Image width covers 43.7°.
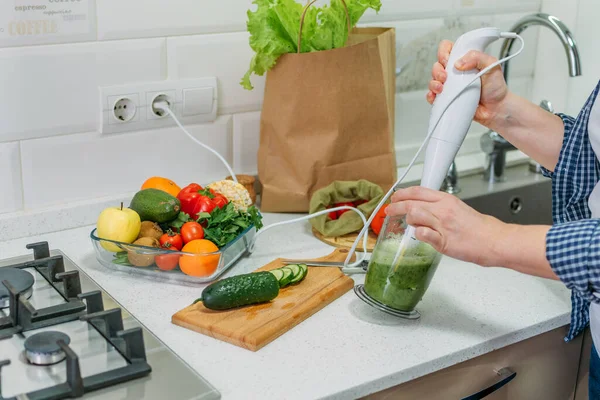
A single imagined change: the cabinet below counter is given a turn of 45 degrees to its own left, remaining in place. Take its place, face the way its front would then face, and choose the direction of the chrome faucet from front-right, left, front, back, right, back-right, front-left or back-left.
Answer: left

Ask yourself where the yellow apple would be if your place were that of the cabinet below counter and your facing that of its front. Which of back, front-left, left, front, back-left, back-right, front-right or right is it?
back-right

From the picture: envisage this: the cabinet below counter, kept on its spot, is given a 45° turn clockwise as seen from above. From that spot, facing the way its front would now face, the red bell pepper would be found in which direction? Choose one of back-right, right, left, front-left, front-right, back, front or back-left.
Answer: right

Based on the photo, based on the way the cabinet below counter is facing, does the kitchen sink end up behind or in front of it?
behind

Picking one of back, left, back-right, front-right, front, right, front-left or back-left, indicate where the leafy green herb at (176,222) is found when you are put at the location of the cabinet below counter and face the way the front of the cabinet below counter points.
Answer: back-right

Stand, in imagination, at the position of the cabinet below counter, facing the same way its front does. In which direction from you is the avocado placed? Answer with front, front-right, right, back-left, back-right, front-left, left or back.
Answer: back-right

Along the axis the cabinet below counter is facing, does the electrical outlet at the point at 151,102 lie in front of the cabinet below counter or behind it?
behind

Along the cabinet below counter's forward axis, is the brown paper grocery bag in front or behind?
behind

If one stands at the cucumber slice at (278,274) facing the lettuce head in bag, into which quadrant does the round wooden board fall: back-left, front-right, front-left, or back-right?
front-right

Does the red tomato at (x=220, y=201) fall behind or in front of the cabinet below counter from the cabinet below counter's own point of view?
behind

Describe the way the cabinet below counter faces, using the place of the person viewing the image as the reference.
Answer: facing the viewer and to the right of the viewer

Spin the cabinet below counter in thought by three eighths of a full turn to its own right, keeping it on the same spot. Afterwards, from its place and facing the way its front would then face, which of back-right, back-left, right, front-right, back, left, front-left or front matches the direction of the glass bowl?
front

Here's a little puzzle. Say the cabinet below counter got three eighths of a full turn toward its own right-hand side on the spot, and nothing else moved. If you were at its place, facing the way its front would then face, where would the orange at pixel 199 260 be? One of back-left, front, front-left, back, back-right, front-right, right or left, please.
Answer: front

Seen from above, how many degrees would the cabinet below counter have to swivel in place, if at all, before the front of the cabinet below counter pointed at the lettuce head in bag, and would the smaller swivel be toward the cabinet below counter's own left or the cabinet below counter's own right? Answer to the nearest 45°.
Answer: approximately 180°
